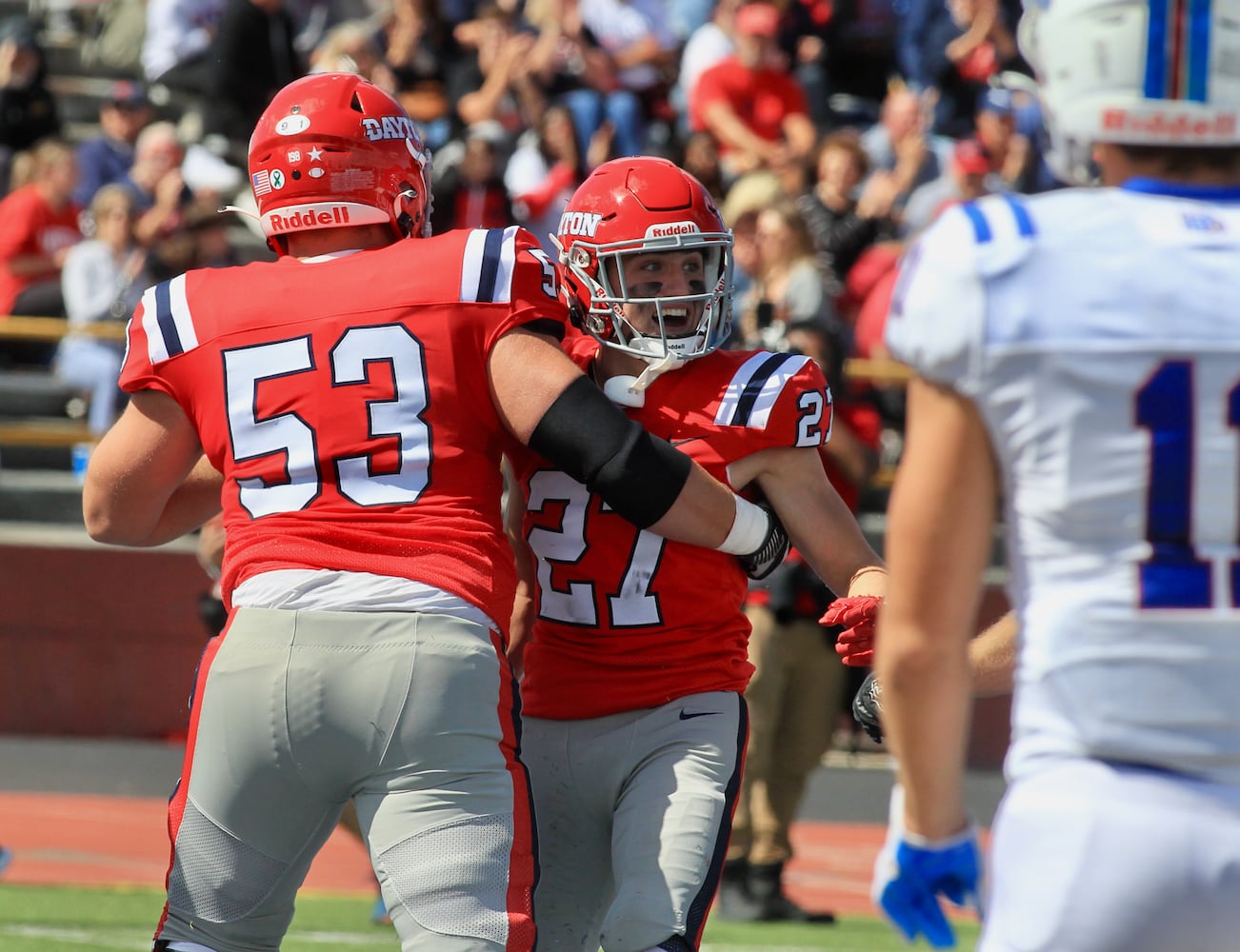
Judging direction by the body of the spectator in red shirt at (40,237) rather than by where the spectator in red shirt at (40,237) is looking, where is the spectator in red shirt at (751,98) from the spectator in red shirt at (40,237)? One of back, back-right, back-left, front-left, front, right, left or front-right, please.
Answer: front-left

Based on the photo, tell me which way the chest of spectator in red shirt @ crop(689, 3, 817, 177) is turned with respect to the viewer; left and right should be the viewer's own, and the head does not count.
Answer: facing the viewer

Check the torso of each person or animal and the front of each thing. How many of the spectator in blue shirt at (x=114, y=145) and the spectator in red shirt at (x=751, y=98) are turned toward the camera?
2

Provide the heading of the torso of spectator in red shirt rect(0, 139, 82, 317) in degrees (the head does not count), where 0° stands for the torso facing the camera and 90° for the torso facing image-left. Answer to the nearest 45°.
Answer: approximately 315°

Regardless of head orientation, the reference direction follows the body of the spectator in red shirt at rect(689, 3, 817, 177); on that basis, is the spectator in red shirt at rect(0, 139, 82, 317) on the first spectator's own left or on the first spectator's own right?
on the first spectator's own right

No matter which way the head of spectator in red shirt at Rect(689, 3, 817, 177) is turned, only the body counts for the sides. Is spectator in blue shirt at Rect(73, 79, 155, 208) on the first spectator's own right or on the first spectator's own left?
on the first spectator's own right

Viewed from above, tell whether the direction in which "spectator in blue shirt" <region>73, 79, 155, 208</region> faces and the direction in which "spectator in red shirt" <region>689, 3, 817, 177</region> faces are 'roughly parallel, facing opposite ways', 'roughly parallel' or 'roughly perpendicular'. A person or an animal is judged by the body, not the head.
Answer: roughly parallel

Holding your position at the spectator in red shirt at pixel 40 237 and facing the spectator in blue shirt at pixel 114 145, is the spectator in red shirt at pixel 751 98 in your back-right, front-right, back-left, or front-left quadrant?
front-right

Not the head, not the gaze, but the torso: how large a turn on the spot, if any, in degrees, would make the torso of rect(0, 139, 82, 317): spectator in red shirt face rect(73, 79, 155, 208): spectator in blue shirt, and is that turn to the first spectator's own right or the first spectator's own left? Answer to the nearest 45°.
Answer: approximately 90° to the first spectator's own left

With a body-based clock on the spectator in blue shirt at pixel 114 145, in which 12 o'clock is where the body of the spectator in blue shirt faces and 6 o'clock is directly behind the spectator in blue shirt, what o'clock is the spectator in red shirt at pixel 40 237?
The spectator in red shirt is roughly at 1 o'clock from the spectator in blue shirt.

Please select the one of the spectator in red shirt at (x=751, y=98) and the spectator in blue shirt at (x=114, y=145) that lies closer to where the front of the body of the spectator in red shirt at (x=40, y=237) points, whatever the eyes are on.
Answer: the spectator in red shirt

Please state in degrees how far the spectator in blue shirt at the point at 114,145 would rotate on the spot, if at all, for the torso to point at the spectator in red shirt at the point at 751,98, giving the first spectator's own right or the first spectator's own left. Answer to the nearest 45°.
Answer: approximately 90° to the first spectator's own left

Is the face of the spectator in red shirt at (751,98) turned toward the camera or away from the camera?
toward the camera

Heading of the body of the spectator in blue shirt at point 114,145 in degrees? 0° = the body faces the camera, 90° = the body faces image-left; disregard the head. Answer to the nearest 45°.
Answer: approximately 0°
